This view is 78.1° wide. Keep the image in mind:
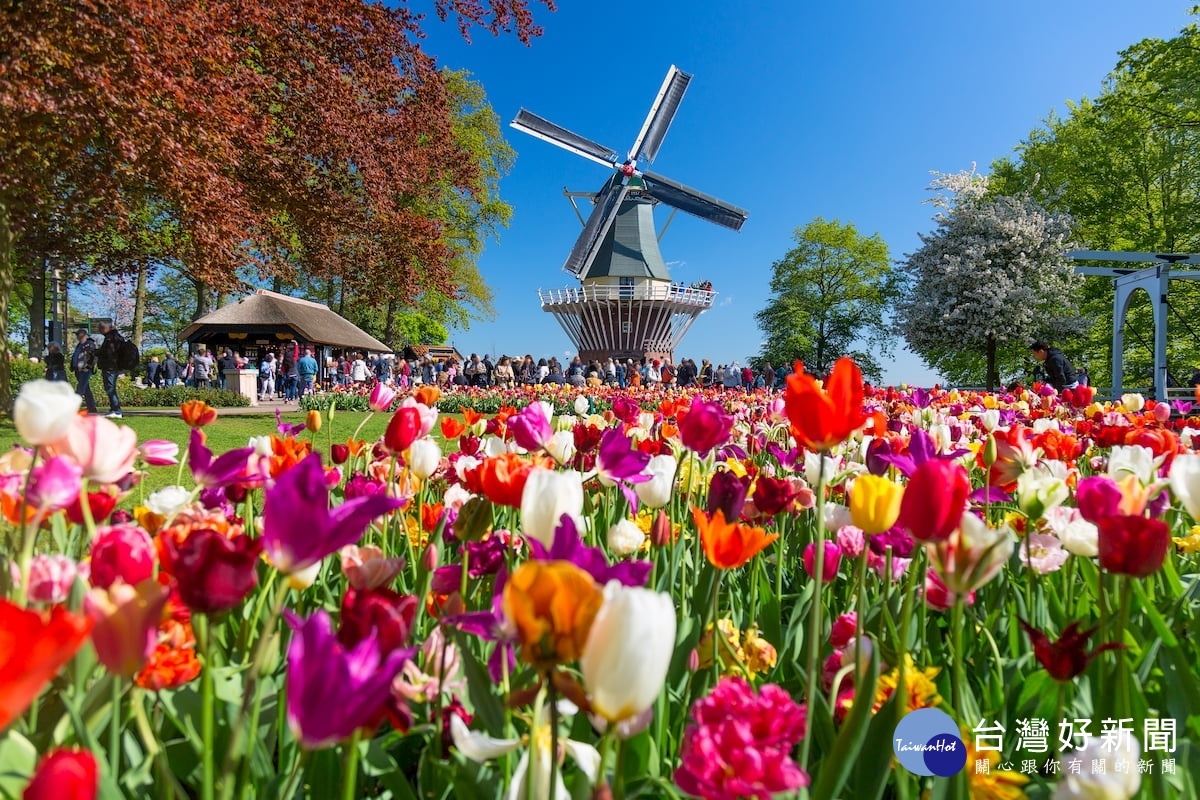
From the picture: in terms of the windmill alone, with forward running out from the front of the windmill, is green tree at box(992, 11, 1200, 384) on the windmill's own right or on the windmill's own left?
on the windmill's own left

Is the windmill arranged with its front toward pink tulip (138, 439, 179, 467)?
yes

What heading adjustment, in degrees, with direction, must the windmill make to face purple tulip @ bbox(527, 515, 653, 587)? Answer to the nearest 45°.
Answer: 0° — it already faces it

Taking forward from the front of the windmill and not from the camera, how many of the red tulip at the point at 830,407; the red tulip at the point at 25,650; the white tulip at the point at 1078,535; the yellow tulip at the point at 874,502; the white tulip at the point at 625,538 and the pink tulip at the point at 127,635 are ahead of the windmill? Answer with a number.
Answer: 6

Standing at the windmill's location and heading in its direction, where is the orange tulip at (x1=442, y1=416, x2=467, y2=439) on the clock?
The orange tulip is roughly at 12 o'clock from the windmill.

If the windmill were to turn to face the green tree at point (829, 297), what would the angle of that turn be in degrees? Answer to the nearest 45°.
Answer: approximately 135° to its left

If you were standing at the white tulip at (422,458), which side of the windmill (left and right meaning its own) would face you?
front

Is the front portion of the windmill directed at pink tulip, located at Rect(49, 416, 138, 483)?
yes

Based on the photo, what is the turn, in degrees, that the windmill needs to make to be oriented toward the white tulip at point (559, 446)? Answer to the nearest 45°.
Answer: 0° — it already faces it

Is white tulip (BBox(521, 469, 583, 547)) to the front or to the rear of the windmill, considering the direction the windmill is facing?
to the front

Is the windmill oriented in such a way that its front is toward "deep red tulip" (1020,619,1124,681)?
yes

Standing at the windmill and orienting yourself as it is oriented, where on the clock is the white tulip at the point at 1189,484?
The white tulip is roughly at 12 o'clock from the windmill.

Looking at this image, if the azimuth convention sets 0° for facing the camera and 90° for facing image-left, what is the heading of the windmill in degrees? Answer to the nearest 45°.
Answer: approximately 0°

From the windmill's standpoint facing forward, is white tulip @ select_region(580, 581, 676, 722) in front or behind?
in front

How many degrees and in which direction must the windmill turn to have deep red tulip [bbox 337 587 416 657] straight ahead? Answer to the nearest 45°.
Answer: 0° — it already faces it

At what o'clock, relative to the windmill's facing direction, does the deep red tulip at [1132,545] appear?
The deep red tulip is roughly at 12 o'clock from the windmill.
